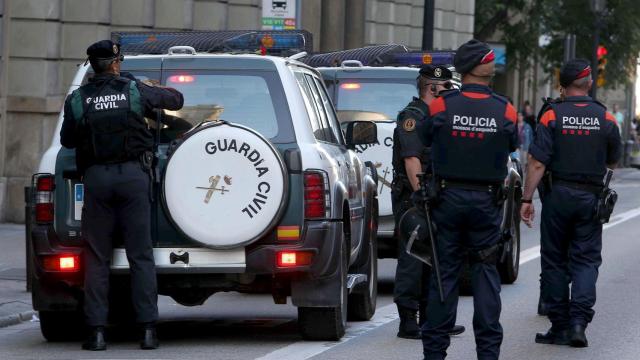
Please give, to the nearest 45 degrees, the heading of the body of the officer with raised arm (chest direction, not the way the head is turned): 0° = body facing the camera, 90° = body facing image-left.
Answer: approximately 180°

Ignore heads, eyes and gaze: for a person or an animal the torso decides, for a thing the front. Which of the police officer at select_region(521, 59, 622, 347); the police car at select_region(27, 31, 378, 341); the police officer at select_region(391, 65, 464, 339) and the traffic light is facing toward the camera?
the traffic light

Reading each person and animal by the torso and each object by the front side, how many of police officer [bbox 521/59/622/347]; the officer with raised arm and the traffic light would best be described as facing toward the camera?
1

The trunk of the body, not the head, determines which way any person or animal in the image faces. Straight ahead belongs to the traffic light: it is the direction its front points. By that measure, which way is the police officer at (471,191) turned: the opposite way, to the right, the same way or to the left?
the opposite way

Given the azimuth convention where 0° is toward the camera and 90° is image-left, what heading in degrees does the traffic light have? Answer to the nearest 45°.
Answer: approximately 0°

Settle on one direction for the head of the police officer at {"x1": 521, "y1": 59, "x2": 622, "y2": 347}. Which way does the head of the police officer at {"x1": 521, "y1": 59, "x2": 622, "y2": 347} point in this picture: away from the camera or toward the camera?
away from the camera

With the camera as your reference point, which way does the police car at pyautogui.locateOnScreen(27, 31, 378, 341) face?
facing away from the viewer

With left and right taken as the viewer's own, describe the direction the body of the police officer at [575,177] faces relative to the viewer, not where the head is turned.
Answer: facing away from the viewer

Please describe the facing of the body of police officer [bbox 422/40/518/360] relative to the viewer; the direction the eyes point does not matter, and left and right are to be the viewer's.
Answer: facing away from the viewer

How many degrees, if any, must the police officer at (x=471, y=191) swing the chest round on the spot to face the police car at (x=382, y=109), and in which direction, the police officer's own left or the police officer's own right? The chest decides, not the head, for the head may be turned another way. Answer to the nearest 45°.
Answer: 0° — they already face it

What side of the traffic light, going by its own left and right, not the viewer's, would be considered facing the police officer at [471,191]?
front

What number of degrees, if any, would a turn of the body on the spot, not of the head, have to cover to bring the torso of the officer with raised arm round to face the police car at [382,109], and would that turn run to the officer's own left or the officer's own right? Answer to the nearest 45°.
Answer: approximately 45° to the officer's own right

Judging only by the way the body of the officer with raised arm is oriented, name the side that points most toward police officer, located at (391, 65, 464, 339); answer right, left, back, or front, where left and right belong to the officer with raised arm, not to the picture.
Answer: right
